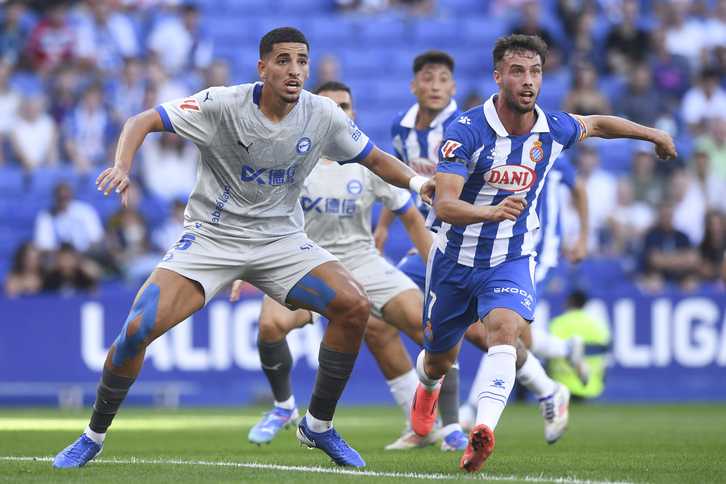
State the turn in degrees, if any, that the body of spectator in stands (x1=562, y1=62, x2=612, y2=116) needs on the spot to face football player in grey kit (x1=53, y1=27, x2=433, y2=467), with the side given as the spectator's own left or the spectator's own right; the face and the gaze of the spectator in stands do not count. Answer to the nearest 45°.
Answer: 0° — they already face them

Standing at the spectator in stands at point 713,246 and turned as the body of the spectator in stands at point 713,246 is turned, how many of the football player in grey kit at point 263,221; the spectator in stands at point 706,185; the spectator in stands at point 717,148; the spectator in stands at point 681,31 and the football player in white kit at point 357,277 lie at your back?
3

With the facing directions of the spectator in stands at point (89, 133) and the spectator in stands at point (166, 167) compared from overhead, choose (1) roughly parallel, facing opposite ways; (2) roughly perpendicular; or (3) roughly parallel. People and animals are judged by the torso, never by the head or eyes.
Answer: roughly parallel

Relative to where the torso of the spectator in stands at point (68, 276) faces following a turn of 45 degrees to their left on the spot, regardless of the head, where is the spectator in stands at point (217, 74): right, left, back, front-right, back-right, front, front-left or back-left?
left

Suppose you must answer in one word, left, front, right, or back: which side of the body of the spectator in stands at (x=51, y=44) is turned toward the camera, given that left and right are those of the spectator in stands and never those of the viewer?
front

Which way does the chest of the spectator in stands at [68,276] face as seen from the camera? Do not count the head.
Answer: toward the camera

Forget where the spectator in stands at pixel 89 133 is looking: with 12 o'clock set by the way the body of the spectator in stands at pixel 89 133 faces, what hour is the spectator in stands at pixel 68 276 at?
the spectator in stands at pixel 68 276 is roughly at 12 o'clock from the spectator in stands at pixel 89 133.

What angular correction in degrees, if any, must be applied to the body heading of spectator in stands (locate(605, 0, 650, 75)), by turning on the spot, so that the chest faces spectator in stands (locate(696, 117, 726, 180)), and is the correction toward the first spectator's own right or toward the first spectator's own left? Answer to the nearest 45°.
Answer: approximately 45° to the first spectator's own left

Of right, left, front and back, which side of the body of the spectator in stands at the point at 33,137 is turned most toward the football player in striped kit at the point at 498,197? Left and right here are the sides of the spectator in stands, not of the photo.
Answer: front

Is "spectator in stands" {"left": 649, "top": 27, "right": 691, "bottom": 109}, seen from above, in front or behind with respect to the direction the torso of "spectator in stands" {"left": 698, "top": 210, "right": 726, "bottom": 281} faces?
behind

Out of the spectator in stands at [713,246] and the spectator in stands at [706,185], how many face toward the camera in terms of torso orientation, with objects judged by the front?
2
